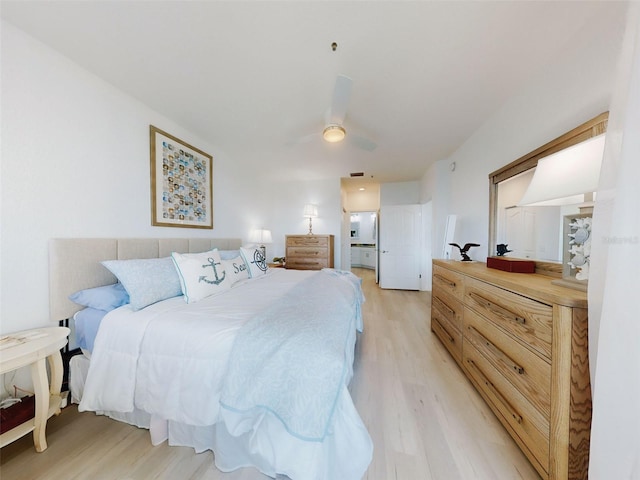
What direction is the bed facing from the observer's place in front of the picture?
facing the viewer and to the right of the viewer

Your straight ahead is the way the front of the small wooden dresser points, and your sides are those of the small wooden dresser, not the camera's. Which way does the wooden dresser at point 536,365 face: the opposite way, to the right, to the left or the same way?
to the right

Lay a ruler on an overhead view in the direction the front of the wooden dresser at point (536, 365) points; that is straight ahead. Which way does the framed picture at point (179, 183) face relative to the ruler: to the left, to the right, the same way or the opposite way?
the opposite way

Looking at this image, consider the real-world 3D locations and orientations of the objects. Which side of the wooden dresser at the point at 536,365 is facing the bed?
front

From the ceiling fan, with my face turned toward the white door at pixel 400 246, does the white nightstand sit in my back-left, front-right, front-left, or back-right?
back-left

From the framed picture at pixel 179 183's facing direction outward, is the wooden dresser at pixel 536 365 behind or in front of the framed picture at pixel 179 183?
in front

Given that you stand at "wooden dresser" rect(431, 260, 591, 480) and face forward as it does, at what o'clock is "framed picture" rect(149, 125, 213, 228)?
The framed picture is roughly at 1 o'clock from the wooden dresser.

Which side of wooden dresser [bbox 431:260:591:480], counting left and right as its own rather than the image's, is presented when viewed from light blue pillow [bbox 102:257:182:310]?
front

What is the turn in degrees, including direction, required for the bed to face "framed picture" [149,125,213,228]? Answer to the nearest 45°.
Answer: approximately 135° to its left

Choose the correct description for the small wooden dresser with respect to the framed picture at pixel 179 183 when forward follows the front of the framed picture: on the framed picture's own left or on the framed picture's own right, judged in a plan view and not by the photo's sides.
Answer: on the framed picture's own left

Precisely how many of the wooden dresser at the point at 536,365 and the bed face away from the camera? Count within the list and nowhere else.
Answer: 0

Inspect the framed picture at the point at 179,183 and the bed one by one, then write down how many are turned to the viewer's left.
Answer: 0

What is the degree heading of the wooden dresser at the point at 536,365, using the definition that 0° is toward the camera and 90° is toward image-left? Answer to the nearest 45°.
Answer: approximately 45°

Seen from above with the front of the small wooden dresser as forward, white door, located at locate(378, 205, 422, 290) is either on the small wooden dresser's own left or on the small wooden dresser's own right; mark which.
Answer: on the small wooden dresser's own left

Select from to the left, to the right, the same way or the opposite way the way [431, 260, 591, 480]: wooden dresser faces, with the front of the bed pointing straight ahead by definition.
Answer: the opposite way

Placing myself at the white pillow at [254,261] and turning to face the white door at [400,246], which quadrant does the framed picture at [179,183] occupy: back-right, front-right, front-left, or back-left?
back-left

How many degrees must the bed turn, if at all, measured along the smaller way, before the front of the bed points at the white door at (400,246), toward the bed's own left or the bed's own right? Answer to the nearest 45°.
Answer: approximately 90° to the bed's own left
